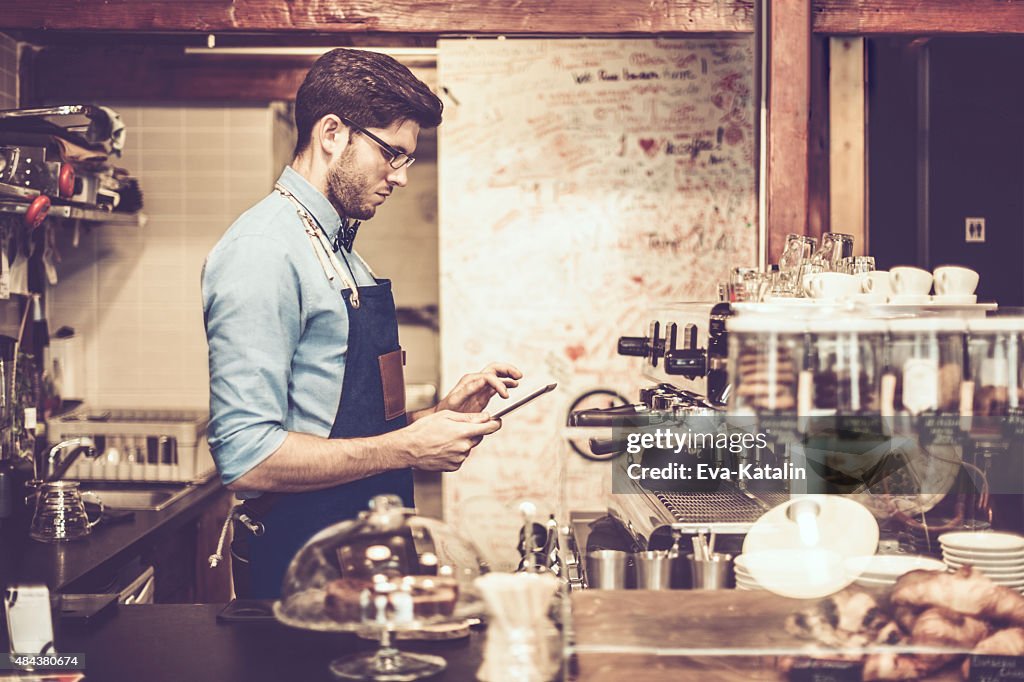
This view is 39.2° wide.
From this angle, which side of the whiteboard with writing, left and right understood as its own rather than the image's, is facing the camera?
front

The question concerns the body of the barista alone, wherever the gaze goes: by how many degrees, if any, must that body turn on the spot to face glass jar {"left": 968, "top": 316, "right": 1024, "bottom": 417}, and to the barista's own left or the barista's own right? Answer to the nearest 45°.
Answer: approximately 45° to the barista's own right

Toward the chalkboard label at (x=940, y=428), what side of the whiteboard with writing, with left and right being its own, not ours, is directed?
front

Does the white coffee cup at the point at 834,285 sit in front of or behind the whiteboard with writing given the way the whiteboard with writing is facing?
in front

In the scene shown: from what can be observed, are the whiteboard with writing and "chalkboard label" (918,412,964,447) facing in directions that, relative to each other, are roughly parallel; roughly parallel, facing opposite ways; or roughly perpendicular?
roughly parallel

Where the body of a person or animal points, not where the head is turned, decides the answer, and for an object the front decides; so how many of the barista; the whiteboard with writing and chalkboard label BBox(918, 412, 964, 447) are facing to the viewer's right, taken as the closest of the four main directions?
1

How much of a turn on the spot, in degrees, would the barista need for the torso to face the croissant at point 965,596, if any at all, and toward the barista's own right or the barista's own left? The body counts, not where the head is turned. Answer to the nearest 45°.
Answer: approximately 45° to the barista's own right

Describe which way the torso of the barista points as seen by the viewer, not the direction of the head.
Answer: to the viewer's right

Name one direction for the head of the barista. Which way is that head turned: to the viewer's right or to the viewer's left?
to the viewer's right

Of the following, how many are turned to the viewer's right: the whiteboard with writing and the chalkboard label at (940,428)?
0

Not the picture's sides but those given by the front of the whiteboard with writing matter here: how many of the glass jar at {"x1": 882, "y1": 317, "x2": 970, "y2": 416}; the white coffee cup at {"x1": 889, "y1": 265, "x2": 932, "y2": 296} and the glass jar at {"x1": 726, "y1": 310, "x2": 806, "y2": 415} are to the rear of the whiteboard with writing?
0
